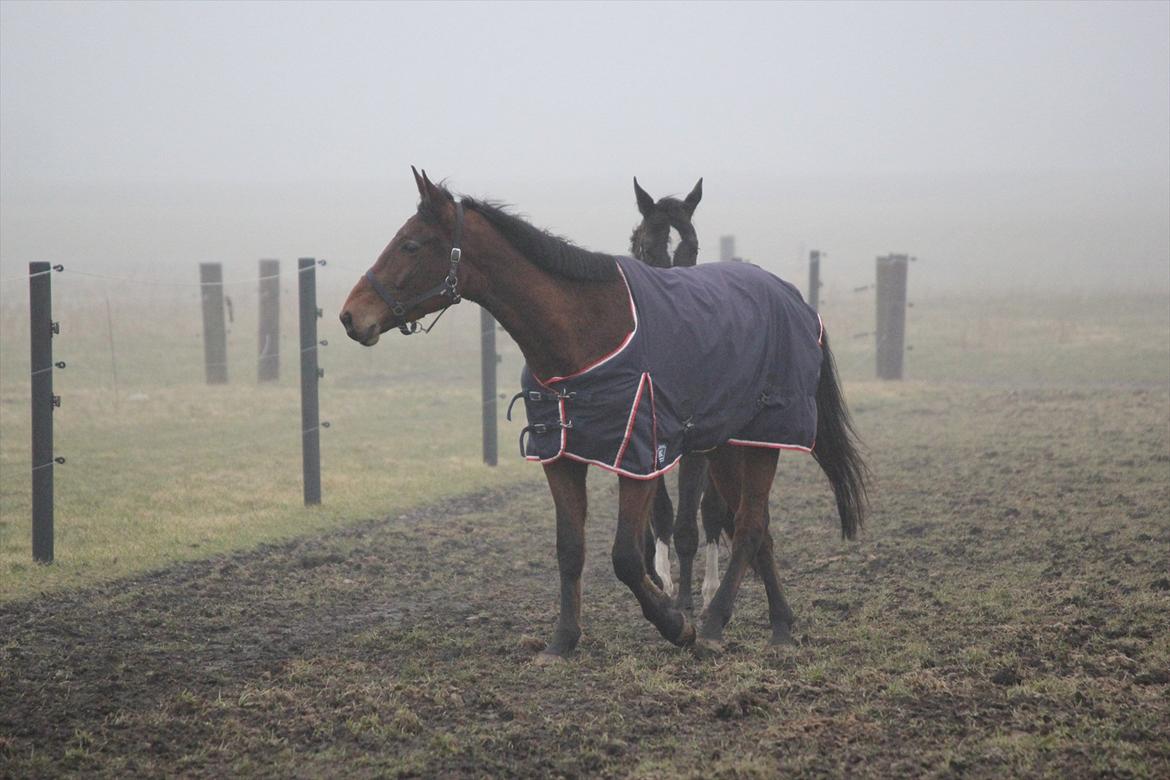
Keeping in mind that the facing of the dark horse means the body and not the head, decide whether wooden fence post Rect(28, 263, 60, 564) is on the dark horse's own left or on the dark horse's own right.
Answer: on the dark horse's own right

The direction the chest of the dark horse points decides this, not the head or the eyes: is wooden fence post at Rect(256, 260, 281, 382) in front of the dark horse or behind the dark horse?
behind

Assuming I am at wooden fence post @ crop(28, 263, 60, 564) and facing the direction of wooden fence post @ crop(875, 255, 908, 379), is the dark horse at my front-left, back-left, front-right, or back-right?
front-right

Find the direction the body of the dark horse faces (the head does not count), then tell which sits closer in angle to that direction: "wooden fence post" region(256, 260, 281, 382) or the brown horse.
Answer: the brown horse

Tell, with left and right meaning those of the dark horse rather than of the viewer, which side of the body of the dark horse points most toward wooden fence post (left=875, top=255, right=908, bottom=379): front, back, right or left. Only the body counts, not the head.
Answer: back

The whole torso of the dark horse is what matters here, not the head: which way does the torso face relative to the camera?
toward the camera

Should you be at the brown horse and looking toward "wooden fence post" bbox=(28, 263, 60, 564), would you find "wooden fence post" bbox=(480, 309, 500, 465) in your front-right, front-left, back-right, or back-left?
front-right

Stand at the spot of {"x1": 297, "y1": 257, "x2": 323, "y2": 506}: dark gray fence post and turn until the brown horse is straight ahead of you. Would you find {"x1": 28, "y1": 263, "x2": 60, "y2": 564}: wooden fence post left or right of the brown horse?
right

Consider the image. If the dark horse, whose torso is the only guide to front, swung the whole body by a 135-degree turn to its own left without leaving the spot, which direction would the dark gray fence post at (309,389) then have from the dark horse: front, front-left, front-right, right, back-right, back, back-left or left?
left

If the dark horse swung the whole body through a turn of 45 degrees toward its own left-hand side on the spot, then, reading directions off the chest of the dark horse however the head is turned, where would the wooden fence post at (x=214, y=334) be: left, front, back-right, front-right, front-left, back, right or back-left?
back

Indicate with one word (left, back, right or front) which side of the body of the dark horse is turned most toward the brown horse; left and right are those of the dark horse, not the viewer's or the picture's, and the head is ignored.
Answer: front
